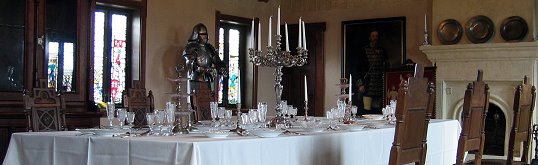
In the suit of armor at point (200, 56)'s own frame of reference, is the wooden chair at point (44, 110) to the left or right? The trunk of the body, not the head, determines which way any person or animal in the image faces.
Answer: on its right

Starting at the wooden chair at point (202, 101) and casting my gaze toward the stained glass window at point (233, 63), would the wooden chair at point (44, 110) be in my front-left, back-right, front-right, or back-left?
back-left

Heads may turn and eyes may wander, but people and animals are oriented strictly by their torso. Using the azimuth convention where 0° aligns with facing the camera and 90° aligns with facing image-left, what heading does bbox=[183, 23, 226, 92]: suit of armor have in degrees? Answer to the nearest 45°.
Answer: approximately 315°

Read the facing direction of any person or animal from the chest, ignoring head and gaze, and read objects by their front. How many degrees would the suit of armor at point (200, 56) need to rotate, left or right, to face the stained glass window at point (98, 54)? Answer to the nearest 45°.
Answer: approximately 135° to its right

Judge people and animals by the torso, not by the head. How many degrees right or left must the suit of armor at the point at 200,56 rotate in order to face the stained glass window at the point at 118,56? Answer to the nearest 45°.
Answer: approximately 135° to its right

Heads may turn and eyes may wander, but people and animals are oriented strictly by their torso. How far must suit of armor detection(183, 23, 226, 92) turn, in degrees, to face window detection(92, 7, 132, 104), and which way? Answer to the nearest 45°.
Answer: approximately 135° to its right

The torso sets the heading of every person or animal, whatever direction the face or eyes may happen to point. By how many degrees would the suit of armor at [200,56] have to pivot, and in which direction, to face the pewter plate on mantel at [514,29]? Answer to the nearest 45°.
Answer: approximately 45° to its left
